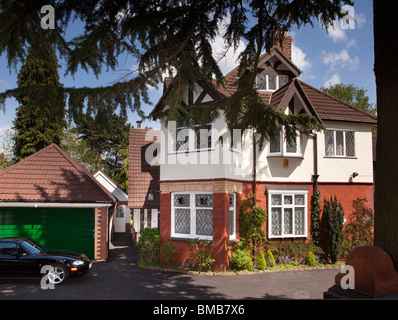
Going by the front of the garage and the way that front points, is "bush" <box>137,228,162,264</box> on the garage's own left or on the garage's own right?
on the garage's own left

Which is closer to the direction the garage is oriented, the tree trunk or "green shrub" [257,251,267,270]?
the tree trunk

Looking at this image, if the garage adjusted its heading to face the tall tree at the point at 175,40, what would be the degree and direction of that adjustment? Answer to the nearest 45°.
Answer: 0° — it already faces it

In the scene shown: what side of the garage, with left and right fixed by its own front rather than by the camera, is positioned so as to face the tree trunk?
front

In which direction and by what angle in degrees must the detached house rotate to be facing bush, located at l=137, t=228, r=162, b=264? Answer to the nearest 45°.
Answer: approximately 90° to its right

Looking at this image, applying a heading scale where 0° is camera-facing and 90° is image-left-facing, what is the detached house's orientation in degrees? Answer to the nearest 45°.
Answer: approximately 0°

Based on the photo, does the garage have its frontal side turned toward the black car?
yes

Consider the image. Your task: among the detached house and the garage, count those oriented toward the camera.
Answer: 2
